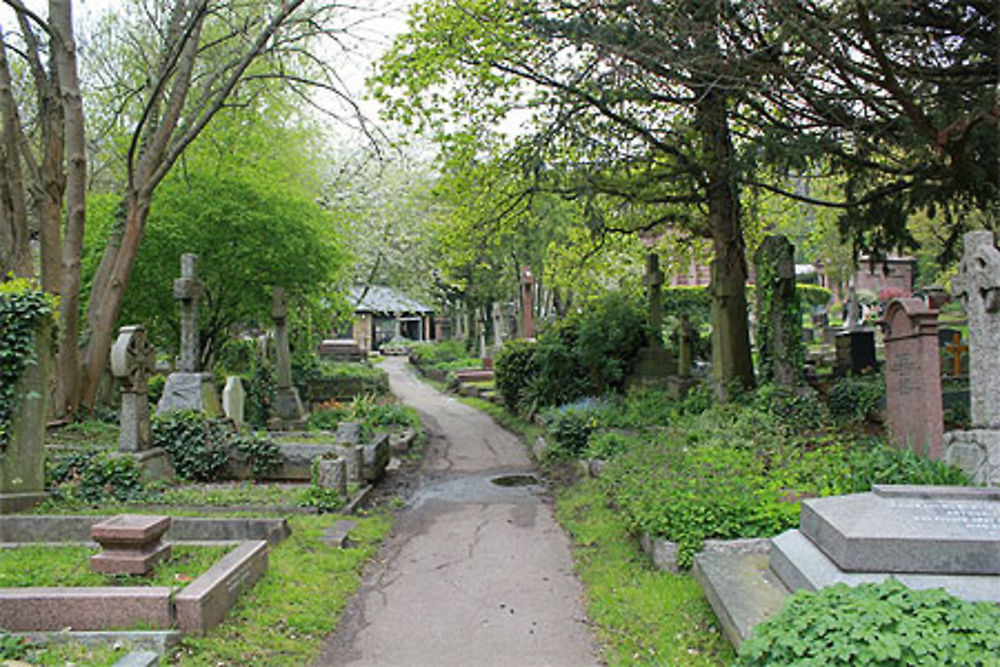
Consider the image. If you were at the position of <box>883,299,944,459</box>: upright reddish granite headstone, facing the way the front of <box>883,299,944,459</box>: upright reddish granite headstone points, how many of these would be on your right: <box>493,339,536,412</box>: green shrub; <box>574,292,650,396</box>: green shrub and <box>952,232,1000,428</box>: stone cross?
2

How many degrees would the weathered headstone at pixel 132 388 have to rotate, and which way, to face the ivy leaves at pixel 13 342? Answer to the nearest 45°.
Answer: approximately 90° to its right

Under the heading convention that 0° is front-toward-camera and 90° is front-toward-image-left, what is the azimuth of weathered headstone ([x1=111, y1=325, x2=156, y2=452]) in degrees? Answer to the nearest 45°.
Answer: approximately 315°

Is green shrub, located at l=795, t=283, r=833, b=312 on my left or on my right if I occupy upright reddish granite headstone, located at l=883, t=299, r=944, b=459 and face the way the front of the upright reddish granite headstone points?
on my right

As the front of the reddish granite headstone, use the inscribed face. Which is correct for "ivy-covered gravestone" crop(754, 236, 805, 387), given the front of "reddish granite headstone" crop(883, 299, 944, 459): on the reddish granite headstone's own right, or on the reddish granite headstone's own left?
on the reddish granite headstone's own right
